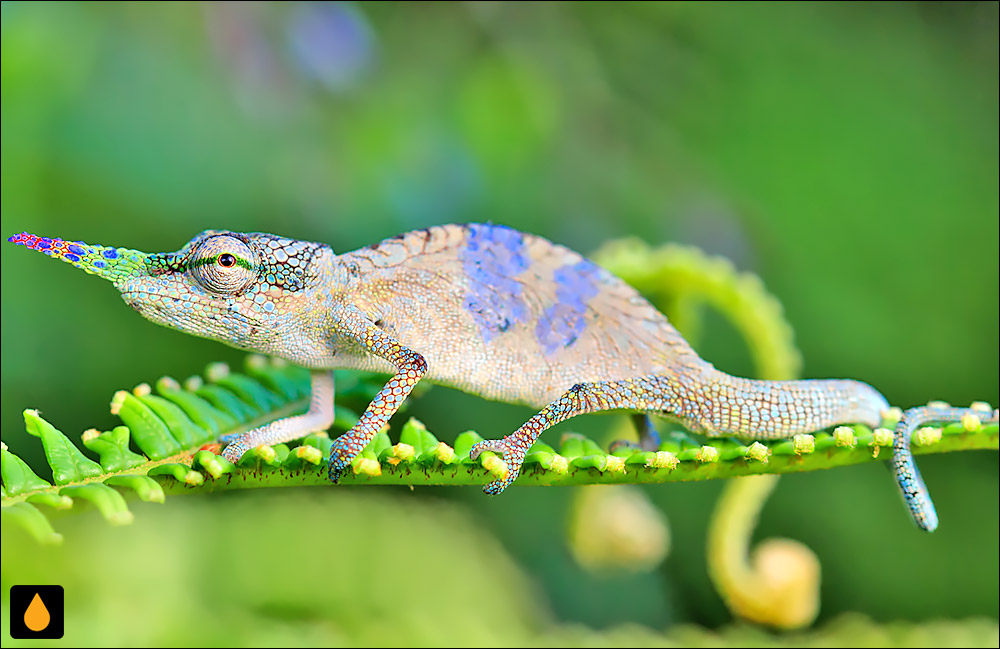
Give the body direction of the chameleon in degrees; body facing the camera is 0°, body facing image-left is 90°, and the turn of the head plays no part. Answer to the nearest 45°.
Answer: approximately 90°
